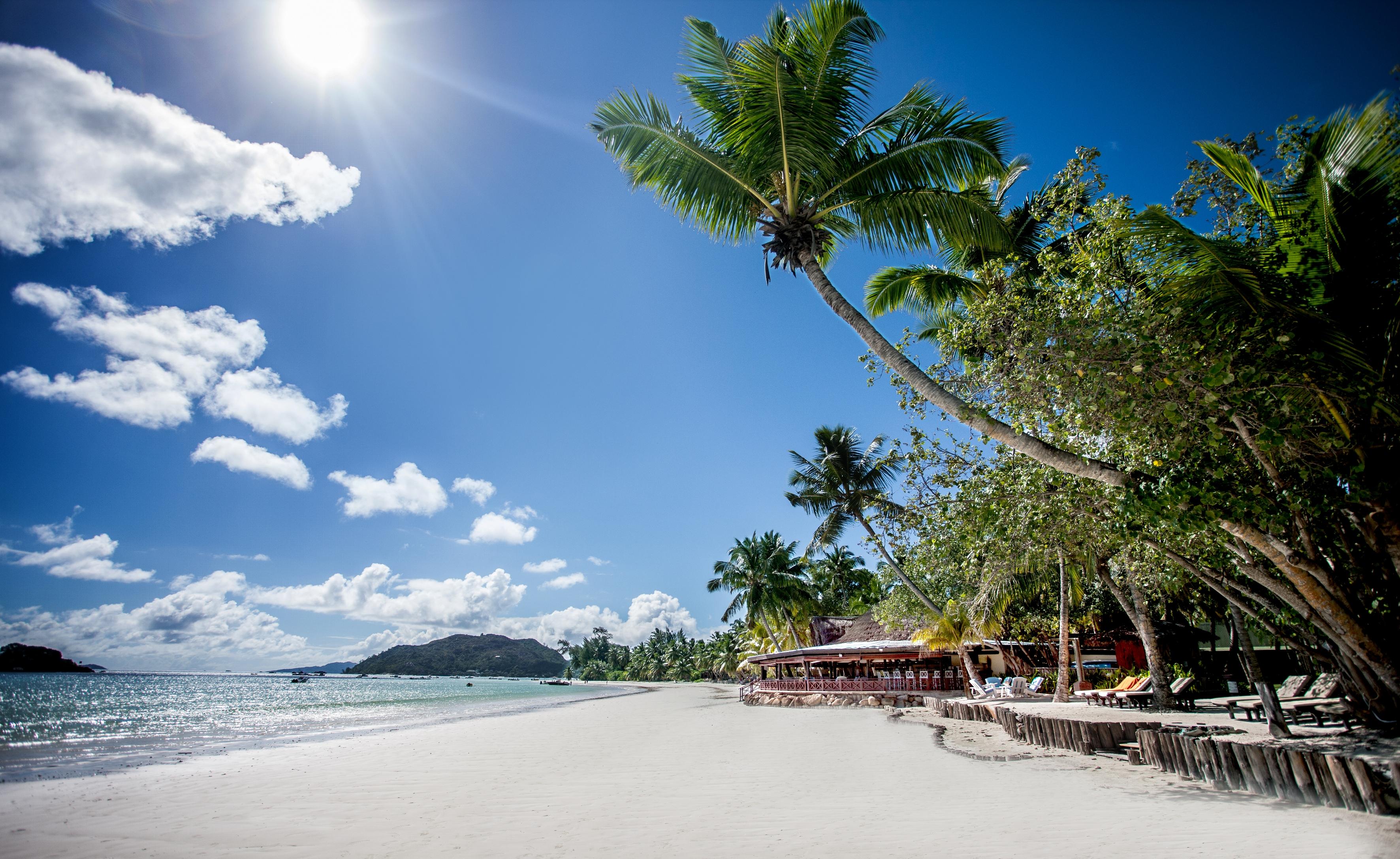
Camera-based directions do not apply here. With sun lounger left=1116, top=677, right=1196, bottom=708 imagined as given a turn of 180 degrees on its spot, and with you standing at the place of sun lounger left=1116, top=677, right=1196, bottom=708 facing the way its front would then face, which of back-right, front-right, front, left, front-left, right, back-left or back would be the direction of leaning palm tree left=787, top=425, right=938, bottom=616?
back-left

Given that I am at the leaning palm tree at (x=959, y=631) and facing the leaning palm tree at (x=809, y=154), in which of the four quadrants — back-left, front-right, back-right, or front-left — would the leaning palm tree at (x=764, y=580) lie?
back-right

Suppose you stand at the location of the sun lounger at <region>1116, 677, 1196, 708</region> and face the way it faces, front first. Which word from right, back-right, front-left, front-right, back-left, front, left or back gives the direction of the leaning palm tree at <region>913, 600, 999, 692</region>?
front-right

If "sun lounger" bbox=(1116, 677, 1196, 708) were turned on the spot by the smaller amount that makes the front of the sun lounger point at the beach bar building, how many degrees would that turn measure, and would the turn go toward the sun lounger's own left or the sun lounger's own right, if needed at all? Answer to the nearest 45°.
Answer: approximately 45° to the sun lounger's own right

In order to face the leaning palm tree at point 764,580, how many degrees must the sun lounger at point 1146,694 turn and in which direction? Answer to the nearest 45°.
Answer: approximately 45° to its right

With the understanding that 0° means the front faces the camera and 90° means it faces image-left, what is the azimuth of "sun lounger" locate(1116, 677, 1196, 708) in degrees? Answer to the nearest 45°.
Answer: approximately 90°

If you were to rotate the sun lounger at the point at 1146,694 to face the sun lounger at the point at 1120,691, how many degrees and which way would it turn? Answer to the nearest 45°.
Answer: approximately 45° to its right

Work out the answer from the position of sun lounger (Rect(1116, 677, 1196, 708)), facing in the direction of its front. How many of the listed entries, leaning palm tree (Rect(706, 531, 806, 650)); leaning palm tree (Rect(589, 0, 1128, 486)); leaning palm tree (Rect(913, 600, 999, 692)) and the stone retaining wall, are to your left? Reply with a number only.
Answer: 1

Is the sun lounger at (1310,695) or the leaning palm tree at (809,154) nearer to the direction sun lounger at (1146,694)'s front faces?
the leaning palm tree

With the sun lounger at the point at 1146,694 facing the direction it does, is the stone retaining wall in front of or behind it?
in front

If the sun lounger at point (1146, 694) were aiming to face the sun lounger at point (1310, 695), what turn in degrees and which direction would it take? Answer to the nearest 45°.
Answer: approximately 135° to its left
